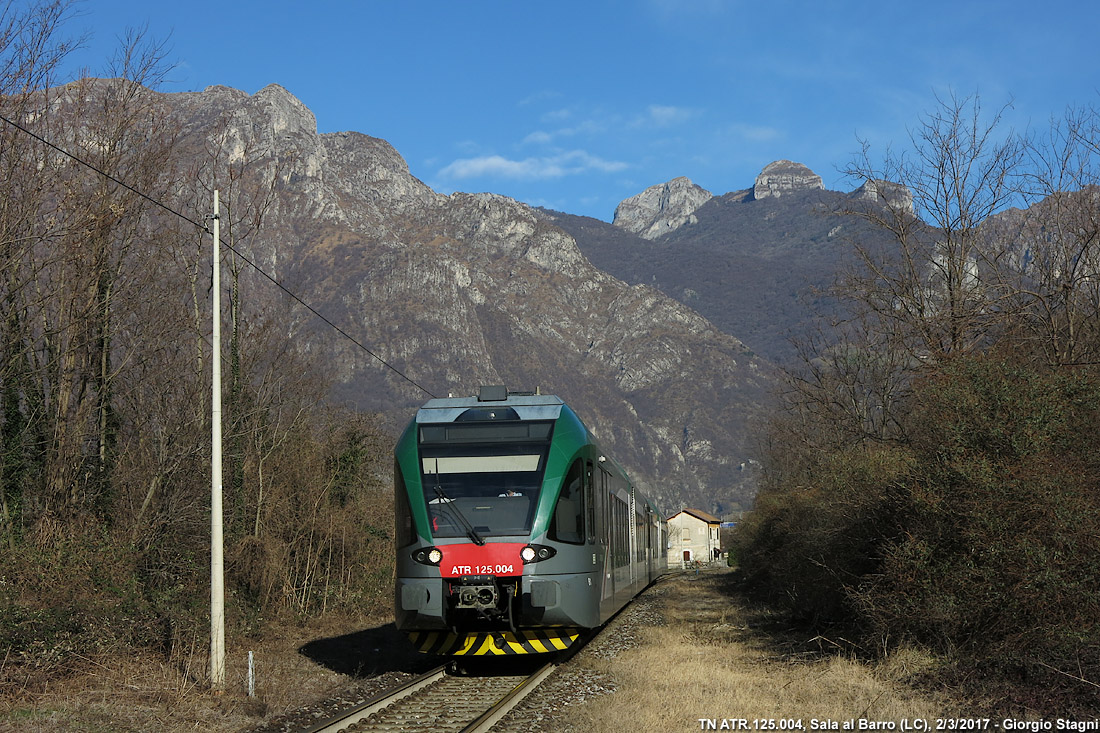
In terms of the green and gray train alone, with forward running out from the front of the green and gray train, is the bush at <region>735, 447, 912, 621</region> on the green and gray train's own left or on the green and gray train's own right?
on the green and gray train's own left

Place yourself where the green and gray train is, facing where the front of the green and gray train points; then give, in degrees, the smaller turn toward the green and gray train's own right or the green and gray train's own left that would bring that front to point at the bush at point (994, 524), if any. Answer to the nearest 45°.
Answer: approximately 90° to the green and gray train's own left

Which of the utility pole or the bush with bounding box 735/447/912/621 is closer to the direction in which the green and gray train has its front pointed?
the utility pole

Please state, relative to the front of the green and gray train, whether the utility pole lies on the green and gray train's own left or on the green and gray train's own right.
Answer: on the green and gray train's own right

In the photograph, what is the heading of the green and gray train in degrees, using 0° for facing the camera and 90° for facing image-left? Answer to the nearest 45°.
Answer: approximately 0°
